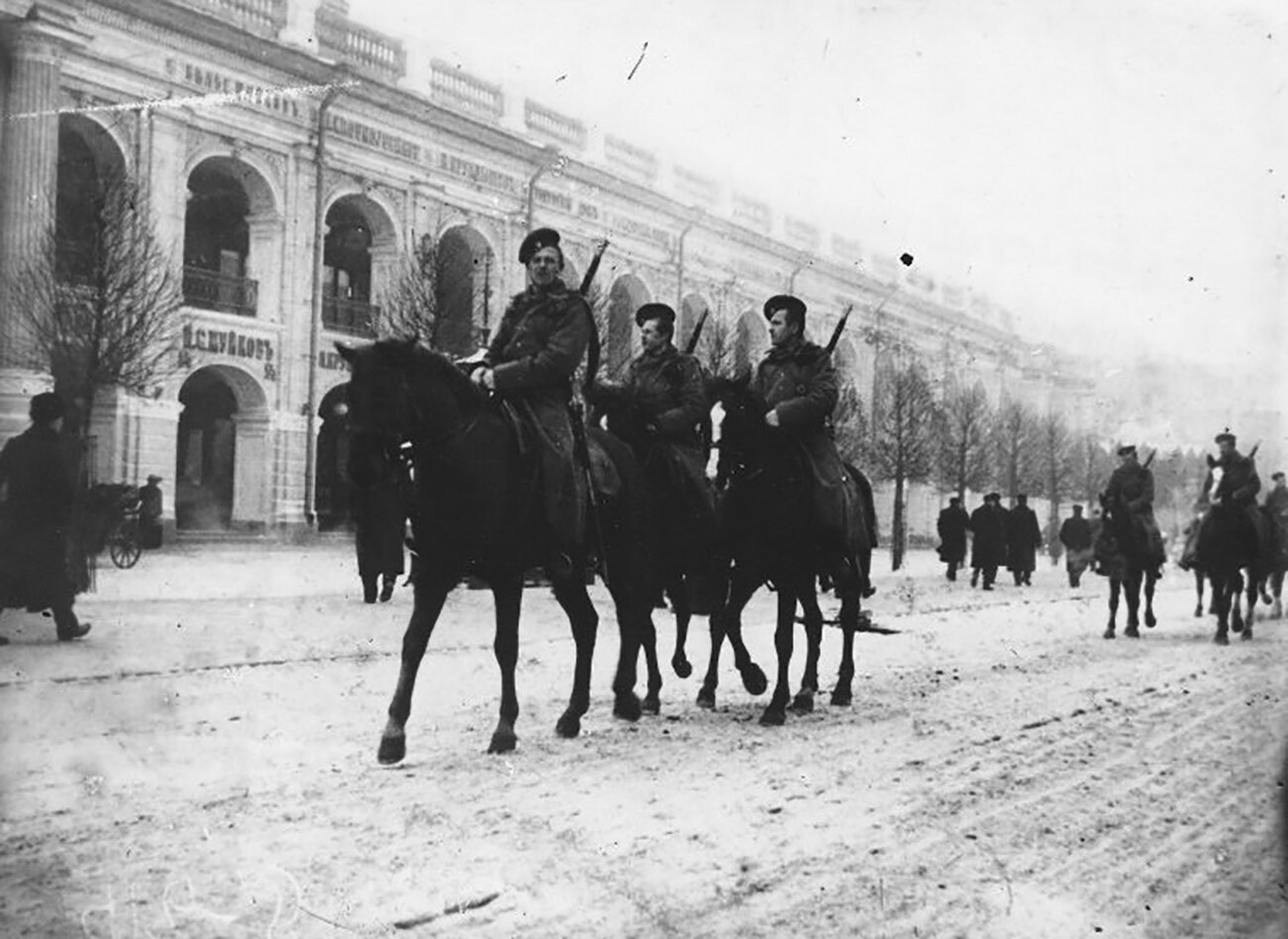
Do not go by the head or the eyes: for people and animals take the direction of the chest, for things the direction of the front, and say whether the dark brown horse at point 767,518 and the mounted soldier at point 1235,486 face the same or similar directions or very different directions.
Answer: same or similar directions

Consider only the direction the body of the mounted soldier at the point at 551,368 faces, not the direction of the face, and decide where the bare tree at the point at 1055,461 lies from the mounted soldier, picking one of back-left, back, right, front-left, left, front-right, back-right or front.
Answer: back

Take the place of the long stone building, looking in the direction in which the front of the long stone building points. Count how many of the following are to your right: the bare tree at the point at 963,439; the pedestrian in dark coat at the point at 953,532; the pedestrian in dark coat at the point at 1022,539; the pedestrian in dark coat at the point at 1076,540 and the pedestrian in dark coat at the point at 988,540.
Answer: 0

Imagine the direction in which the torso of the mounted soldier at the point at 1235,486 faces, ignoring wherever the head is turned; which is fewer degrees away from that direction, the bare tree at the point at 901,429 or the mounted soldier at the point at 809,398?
the mounted soldier

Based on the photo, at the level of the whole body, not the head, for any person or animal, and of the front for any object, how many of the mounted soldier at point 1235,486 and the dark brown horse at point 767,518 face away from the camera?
0

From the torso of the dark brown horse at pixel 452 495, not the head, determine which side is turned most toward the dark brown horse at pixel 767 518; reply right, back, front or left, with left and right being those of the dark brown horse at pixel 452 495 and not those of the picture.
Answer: back

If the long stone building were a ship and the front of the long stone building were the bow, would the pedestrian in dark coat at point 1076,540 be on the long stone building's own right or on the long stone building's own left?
on the long stone building's own left

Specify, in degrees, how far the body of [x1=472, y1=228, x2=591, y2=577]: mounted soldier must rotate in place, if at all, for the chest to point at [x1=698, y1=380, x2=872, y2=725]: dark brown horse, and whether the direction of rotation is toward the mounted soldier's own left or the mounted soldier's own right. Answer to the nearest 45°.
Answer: approximately 180°

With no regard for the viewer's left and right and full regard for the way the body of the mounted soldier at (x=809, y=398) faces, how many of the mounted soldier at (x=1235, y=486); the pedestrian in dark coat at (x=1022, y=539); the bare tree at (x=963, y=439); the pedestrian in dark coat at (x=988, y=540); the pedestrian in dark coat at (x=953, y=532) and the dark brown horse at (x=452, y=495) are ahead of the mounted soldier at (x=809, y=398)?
1

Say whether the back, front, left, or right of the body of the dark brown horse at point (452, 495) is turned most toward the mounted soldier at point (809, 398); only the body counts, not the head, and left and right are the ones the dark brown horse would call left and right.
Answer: back

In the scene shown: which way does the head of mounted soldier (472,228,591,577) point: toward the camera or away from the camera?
toward the camera

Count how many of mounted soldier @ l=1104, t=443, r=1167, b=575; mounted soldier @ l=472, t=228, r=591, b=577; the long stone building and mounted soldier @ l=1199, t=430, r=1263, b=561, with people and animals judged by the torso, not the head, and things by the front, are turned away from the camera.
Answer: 0

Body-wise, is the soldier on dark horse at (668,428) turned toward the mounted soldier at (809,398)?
no

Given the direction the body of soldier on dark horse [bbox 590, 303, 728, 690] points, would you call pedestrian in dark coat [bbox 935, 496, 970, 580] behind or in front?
behind

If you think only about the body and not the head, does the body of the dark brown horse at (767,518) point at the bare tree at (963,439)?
no

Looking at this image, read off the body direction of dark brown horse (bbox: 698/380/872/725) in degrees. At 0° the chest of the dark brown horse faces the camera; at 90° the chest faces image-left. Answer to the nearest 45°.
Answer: approximately 45°

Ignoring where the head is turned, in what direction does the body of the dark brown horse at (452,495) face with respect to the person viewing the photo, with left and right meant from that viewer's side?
facing the viewer and to the left of the viewer

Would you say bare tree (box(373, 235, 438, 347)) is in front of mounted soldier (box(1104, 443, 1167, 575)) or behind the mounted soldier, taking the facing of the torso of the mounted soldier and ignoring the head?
in front

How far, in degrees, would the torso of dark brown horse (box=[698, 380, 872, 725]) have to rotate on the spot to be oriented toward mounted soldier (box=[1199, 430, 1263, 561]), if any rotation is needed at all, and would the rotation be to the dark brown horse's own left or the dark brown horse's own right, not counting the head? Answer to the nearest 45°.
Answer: approximately 180°
